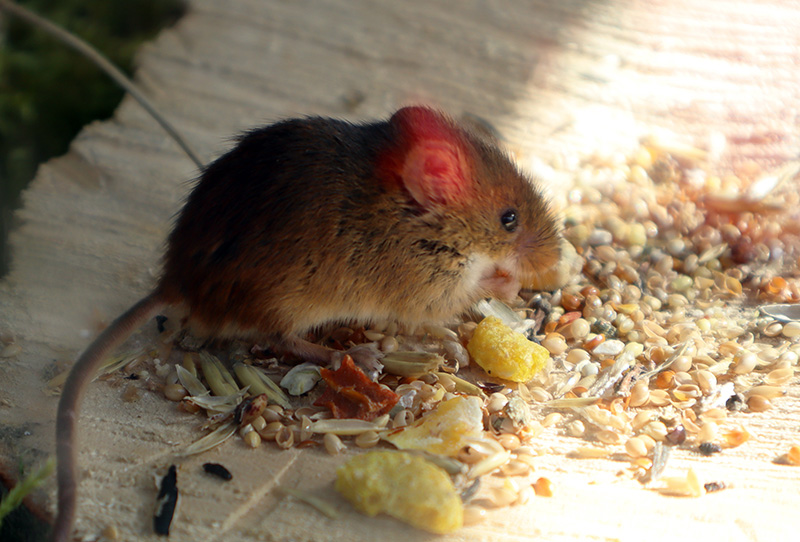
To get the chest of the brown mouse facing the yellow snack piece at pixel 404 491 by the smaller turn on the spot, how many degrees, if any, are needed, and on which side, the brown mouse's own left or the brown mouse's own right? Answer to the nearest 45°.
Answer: approximately 90° to the brown mouse's own right

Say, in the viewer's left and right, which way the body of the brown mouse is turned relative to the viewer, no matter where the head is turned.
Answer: facing to the right of the viewer
